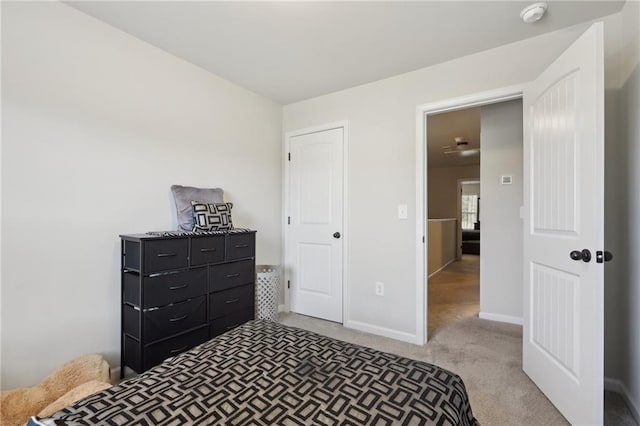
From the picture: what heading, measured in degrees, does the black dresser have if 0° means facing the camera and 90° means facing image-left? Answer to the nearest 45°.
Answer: approximately 315°

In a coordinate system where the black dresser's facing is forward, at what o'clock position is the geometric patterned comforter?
The geometric patterned comforter is roughly at 1 o'clock from the black dresser.

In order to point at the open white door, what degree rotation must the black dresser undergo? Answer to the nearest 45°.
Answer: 0° — it already faces it

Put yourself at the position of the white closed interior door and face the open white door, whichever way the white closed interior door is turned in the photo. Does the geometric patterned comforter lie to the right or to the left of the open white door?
right

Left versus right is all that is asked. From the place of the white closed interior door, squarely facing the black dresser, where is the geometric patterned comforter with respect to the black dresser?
left

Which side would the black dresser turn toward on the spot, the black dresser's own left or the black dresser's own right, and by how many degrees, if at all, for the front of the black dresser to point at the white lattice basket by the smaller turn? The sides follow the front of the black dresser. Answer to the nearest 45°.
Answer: approximately 90° to the black dresser's own left

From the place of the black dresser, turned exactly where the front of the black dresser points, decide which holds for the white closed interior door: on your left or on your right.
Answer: on your left

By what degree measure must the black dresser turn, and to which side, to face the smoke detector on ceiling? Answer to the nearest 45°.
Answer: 0° — it already faces it

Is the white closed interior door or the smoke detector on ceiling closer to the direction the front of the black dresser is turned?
the smoke detector on ceiling

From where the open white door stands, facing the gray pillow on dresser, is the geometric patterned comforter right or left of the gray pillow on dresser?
left
